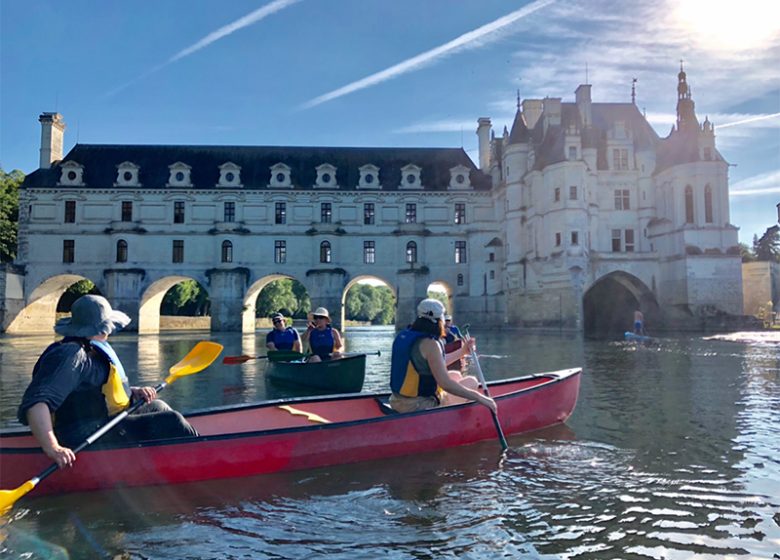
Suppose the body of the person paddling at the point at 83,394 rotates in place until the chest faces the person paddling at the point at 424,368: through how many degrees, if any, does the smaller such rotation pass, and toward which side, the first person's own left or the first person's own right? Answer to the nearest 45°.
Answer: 0° — they already face them

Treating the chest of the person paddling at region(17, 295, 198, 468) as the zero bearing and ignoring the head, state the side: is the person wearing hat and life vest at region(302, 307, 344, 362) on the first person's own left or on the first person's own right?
on the first person's own left

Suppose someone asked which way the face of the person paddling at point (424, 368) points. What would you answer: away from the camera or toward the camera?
away from the camera

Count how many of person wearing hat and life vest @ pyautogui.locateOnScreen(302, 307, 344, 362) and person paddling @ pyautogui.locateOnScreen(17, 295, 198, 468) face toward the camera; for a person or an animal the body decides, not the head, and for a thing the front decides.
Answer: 1

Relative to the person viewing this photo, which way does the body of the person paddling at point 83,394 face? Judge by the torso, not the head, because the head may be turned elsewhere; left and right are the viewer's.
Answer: facing to the right of the viewer

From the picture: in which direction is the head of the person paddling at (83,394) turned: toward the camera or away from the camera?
away from the camera

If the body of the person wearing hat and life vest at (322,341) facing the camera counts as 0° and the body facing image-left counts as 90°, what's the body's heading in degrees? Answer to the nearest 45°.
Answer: approximately 0°

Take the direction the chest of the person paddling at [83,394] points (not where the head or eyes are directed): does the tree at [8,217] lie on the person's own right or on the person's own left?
on the person's own left

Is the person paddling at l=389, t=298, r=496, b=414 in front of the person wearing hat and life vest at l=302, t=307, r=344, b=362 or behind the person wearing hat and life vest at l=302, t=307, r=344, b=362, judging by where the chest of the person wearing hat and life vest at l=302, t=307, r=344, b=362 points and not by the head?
in front

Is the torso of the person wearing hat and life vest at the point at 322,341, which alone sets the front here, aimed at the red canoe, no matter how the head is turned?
yes

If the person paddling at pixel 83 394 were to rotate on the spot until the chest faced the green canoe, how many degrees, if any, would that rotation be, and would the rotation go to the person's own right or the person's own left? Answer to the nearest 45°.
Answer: approximately 45° to the person's own left
